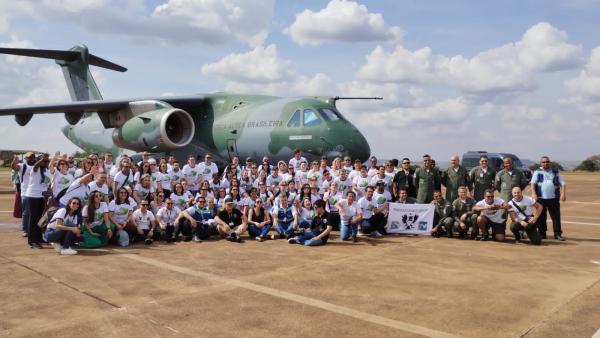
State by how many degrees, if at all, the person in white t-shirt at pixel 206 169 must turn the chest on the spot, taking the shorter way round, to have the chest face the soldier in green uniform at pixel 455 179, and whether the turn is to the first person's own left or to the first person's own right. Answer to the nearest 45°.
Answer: approximately 45° to the first person's own left

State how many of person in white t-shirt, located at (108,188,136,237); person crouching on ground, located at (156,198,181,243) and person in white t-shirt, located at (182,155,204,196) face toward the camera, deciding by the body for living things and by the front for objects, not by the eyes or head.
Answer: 3

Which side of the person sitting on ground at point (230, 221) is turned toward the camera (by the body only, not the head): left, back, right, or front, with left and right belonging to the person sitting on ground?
front

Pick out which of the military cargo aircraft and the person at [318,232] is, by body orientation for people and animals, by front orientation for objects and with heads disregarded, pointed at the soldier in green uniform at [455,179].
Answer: the military cargo aircraft

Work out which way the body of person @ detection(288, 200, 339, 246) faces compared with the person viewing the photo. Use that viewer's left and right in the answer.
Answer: facing the viewer and to the left of the viewer

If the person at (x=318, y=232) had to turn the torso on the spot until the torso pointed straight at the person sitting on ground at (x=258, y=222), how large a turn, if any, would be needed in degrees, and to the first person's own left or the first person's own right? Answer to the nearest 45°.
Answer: approximately 90° to the first person's own right

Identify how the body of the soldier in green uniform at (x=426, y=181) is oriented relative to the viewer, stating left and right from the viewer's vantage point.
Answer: facing the viewer

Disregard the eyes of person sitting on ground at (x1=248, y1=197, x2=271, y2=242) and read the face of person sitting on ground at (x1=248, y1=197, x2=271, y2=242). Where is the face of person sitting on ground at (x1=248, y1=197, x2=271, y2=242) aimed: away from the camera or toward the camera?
toward the camera

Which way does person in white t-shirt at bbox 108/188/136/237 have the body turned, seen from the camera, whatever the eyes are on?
toward the camera

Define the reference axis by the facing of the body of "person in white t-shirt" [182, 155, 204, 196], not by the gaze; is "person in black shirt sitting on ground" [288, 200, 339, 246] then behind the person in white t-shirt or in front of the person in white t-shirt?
in front

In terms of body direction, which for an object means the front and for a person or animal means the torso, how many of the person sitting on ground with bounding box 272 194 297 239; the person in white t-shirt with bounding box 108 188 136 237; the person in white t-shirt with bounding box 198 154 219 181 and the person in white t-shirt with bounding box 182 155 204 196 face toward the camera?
4

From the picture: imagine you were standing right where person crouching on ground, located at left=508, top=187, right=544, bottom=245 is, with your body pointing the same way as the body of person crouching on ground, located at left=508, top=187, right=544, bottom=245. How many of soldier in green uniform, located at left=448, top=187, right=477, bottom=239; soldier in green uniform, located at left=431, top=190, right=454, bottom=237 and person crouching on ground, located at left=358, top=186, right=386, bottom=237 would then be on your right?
3

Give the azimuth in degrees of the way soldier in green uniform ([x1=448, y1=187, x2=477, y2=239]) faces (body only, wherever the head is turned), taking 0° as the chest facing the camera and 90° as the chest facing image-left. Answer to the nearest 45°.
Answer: approximately 0°

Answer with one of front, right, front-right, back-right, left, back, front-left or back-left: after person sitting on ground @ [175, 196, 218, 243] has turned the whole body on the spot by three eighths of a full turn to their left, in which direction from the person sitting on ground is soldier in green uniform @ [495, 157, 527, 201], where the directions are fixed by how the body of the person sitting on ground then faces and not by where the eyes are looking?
front-right

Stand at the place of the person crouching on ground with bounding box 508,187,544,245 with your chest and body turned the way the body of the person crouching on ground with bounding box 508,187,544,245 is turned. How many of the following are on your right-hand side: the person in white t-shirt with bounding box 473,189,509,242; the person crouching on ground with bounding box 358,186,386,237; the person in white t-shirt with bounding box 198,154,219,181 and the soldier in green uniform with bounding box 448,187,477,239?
4

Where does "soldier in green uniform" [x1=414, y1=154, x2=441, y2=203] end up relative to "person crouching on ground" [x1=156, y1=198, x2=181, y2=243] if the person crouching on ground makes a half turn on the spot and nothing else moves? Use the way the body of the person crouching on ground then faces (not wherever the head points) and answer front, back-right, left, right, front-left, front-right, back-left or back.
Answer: right
